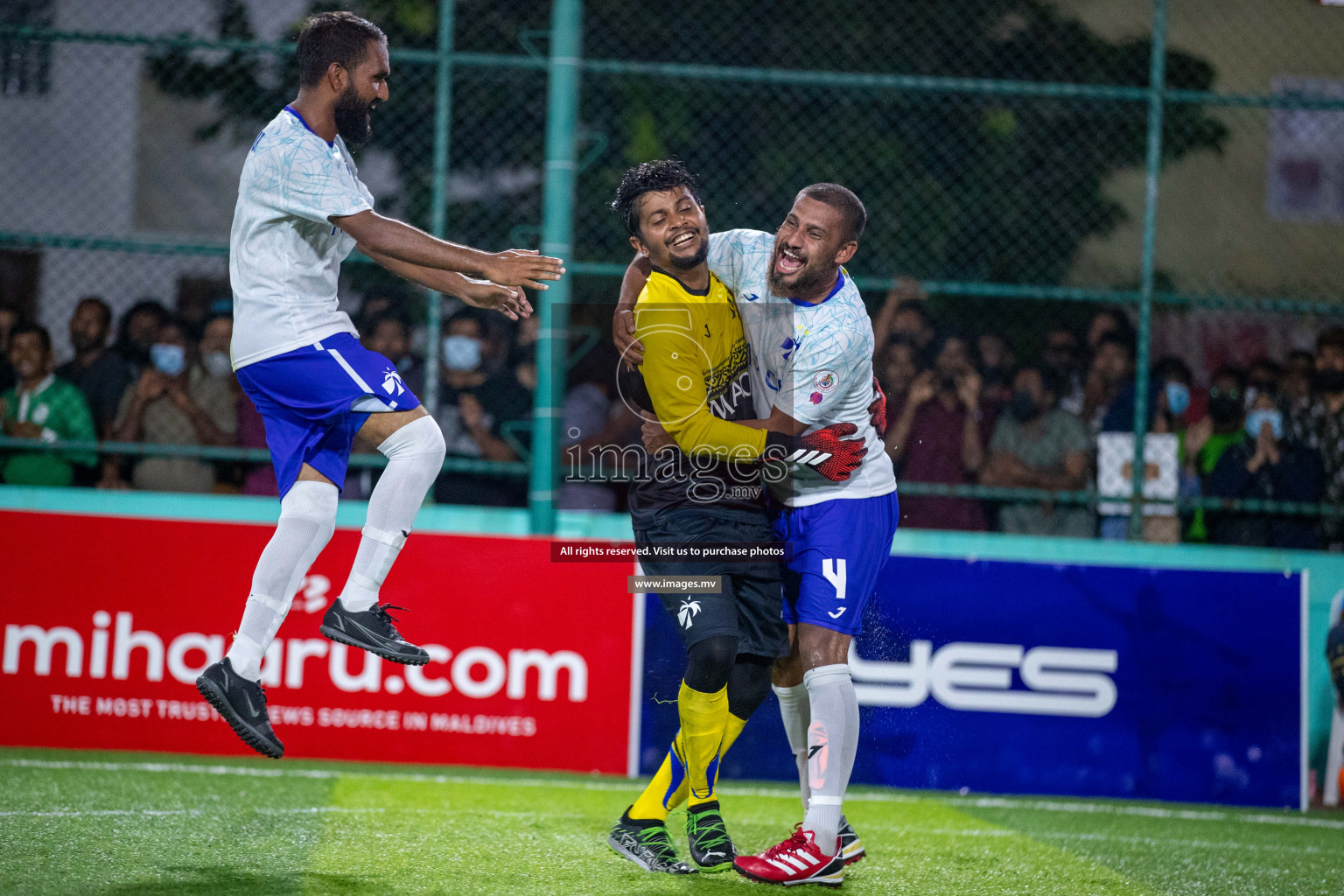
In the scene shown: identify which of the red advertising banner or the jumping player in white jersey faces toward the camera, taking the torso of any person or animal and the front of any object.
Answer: the red advertising banner

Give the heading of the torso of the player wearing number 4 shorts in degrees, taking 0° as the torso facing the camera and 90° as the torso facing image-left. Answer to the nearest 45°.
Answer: approximately 45°

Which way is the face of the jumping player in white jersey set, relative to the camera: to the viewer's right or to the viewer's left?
to the viewer's right

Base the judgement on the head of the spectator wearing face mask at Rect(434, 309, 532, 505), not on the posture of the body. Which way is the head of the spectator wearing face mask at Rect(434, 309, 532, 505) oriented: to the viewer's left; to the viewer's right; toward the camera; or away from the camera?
toward the camera

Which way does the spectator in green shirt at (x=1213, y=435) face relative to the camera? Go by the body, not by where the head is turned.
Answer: toward the camera

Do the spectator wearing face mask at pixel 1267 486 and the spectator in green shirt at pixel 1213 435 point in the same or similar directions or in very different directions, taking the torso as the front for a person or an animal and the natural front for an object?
same or similar directions

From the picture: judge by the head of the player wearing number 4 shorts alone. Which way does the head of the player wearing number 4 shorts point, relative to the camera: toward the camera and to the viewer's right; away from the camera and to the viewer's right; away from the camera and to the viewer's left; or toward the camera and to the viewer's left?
toward the camera and to the viewer's left

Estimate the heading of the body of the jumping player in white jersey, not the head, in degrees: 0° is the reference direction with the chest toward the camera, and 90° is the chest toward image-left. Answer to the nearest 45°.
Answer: approximately 270°

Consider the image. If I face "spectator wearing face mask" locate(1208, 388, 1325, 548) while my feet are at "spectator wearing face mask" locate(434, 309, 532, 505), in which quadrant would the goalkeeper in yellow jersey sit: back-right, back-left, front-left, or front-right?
front-right

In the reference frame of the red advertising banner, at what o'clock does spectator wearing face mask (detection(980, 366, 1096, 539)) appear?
The spectator wearing face mask is roughly at 9 o'clock from the red advertising banner.
